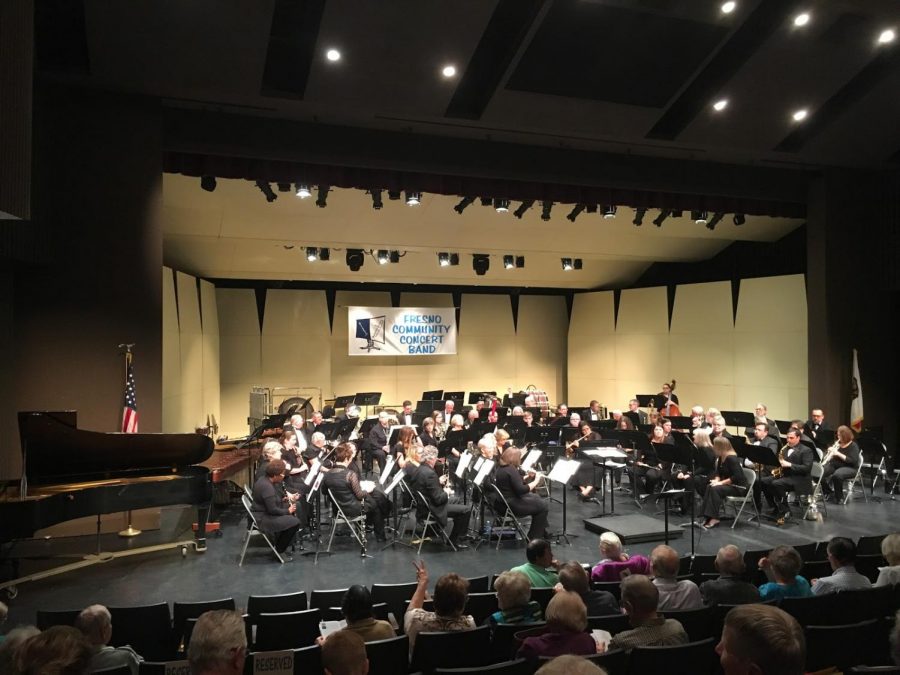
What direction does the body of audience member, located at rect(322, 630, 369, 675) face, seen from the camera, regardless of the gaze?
away from the camera

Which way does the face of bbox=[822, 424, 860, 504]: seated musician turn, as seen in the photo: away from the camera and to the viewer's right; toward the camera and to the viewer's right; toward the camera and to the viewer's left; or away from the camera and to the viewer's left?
toward the camera and to the viewer's left

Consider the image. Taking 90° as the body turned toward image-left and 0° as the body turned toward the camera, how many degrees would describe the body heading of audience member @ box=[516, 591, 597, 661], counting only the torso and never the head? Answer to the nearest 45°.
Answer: approximately 180°

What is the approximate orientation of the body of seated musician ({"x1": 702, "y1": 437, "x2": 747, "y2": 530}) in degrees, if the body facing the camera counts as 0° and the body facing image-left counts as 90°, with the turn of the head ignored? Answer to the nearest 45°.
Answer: approximately 90°

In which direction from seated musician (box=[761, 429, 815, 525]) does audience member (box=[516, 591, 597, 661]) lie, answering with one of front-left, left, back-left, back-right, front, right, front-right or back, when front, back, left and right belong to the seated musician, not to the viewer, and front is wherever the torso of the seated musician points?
front-left

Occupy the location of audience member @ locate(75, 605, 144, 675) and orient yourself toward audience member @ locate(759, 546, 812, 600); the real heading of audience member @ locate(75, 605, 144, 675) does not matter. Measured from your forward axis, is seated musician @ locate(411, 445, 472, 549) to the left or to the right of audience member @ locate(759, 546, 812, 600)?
left

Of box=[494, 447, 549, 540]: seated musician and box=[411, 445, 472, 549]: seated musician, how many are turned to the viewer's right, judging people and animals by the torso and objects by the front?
2

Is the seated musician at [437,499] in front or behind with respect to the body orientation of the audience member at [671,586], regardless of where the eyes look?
in front

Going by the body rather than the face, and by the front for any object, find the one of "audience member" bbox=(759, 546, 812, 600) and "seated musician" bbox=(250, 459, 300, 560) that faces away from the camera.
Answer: the audience member

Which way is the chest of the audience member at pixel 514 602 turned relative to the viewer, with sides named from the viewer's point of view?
facing away from the viewer

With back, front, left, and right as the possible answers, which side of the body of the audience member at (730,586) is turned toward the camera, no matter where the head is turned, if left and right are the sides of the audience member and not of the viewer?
back

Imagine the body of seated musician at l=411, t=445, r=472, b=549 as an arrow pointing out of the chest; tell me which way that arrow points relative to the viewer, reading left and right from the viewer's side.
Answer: facing to the right of the viewer

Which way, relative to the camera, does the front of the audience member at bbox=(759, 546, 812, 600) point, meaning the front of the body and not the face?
away from the camera

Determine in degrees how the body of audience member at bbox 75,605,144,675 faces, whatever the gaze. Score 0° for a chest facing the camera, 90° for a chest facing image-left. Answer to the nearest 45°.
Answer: approximately 225°

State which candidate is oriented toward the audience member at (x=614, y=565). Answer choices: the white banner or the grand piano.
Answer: the white banner

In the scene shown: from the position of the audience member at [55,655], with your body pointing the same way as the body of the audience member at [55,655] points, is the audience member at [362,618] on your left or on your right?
on your right

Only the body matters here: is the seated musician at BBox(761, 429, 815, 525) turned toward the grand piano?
yes

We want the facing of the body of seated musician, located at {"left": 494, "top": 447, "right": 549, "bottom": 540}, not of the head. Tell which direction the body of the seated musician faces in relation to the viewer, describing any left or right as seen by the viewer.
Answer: facing to the right of the viewer
